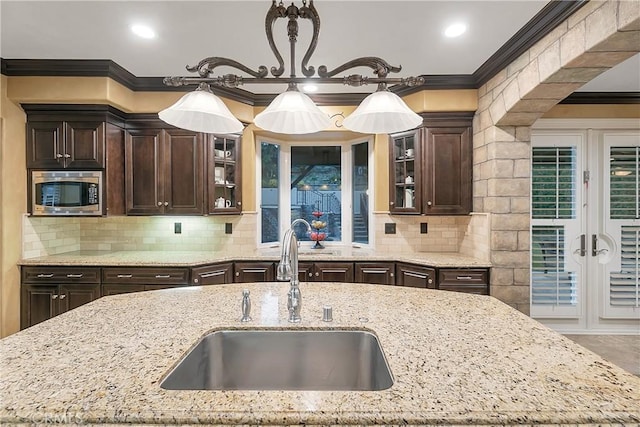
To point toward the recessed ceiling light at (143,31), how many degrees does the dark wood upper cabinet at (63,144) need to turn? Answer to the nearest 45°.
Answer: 0° — it already faces it

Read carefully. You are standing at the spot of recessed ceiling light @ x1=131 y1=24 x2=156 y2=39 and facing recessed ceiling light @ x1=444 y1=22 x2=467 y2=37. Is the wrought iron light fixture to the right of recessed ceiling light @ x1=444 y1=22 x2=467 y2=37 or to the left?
right

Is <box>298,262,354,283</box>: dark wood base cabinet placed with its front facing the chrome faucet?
yes

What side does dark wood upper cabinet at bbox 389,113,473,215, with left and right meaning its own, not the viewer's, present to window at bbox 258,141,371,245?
right

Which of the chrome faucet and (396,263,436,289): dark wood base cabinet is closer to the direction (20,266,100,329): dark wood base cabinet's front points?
the chrome faucet

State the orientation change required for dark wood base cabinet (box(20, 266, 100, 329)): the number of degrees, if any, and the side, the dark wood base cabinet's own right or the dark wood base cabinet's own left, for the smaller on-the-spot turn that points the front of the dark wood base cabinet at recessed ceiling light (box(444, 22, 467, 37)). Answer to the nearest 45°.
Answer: approximately 45° to the dark wood base cabinet's own left

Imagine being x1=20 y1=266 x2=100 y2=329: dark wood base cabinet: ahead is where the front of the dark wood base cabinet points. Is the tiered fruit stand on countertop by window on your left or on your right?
on your left
